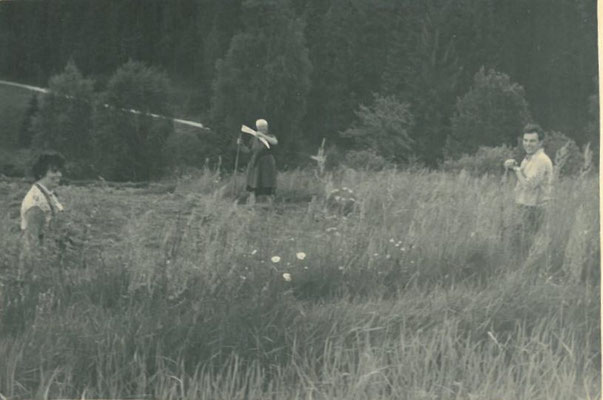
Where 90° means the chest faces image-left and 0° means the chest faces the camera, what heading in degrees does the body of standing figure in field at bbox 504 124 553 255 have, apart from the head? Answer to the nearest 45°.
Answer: approximately 45°

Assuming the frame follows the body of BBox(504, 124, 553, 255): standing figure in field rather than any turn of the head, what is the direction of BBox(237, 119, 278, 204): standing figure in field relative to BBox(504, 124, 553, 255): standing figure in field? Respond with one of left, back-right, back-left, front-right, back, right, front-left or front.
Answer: front-right

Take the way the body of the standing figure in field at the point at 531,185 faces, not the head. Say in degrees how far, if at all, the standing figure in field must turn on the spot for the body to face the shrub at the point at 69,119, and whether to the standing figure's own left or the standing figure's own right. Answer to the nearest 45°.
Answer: approximately 45° to the standing figure's own right

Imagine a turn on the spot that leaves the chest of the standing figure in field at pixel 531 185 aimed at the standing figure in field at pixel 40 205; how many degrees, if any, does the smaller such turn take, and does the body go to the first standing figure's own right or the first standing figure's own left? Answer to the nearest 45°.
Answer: approximately 45° to the first standing figure's own right

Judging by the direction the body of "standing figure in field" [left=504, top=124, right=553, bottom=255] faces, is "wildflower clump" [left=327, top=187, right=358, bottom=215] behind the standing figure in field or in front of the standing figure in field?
in front
